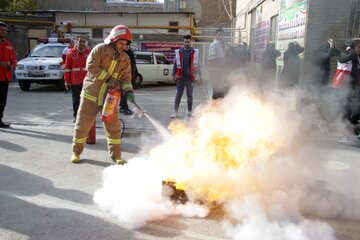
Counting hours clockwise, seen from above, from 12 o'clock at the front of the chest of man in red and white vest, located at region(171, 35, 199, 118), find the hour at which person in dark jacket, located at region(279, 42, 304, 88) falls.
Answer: The person in dark jacket is roughly at 9 o'clock from the man in red and white vest.

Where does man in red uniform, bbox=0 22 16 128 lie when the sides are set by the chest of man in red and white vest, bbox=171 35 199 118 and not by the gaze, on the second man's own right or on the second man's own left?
on the second man's own right

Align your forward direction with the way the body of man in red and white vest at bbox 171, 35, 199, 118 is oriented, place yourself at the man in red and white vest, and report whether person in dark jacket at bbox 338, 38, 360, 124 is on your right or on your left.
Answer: on your left

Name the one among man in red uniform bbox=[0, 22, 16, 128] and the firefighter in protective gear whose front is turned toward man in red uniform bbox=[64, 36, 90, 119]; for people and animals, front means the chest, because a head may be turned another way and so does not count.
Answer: man in red uniform bbox=[0, 22, 16, 128]

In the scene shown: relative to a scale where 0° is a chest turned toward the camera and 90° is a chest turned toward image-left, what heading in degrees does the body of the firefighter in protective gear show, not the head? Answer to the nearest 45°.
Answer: approximately 315°

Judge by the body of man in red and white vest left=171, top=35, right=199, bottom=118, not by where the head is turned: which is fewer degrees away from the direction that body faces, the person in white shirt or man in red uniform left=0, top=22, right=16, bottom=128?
the man in red uniform

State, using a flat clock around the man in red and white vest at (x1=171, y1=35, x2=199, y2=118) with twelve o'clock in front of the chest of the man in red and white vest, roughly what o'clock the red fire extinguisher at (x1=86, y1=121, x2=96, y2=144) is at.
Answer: The red fire extinguisher is roughly at 1 o'clock from the man in red and white vest.

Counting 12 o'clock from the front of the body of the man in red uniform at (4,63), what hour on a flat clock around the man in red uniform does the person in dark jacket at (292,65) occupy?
The person in dark jacket is roughly at 11 o'clock from the man in red uniform.
